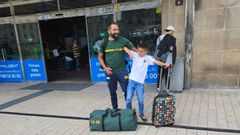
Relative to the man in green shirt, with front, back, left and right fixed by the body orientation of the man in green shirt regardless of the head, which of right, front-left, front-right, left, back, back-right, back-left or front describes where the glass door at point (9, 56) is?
back-right

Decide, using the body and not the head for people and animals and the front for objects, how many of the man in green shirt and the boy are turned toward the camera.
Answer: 2

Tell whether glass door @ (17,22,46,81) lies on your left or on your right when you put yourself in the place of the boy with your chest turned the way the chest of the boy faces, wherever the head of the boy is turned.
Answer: on your right

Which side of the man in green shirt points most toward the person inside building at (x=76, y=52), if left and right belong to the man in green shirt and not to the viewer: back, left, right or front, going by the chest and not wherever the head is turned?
back

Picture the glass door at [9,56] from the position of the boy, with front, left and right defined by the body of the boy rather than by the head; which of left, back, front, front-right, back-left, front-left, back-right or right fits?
back-right

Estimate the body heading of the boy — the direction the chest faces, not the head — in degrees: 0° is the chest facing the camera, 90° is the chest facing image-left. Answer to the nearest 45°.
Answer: approximately 0°

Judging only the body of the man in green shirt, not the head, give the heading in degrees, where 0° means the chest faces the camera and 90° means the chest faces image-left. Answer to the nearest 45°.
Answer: approximately 0°

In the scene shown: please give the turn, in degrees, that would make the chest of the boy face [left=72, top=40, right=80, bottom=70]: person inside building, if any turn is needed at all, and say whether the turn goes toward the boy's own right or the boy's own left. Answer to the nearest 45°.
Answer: approximately 135° to the boy's own right
